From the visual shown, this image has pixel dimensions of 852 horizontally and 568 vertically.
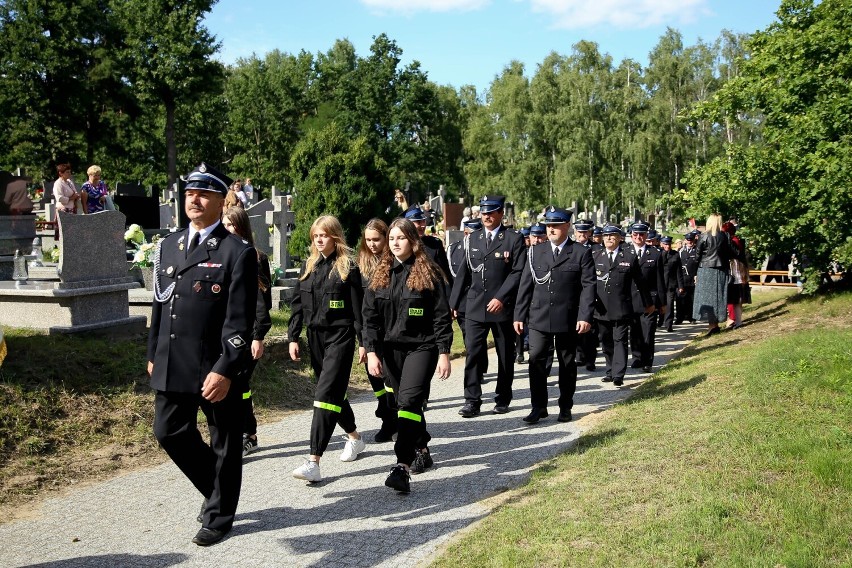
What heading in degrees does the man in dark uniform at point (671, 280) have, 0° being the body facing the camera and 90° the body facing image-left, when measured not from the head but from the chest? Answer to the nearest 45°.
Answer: approximately 45°

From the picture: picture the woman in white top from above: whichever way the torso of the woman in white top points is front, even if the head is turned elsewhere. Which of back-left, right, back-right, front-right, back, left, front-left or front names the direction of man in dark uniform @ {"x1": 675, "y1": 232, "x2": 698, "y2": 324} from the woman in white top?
front-left

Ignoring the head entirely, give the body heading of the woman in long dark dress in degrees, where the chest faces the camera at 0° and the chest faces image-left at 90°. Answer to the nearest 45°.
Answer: approximately 180°

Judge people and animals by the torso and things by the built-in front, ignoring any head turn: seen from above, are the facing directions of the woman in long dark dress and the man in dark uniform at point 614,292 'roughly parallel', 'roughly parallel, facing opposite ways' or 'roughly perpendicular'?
roughly parallel, facing opposite ways

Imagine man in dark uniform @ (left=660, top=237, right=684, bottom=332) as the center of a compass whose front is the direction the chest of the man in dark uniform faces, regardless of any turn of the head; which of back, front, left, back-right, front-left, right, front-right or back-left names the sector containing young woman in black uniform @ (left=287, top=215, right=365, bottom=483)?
front-left

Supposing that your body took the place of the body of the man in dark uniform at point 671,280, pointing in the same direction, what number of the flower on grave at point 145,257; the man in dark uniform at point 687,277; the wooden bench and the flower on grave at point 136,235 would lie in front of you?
2

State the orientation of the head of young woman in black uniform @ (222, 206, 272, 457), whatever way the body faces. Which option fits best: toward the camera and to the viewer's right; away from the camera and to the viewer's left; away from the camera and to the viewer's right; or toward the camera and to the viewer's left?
toward the camera and to the viewer's left

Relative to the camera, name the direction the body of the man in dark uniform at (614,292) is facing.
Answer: toward the camera
